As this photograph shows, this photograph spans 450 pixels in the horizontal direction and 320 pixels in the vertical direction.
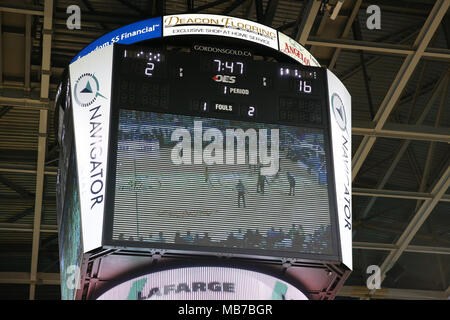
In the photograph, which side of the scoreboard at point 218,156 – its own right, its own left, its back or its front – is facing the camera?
front
